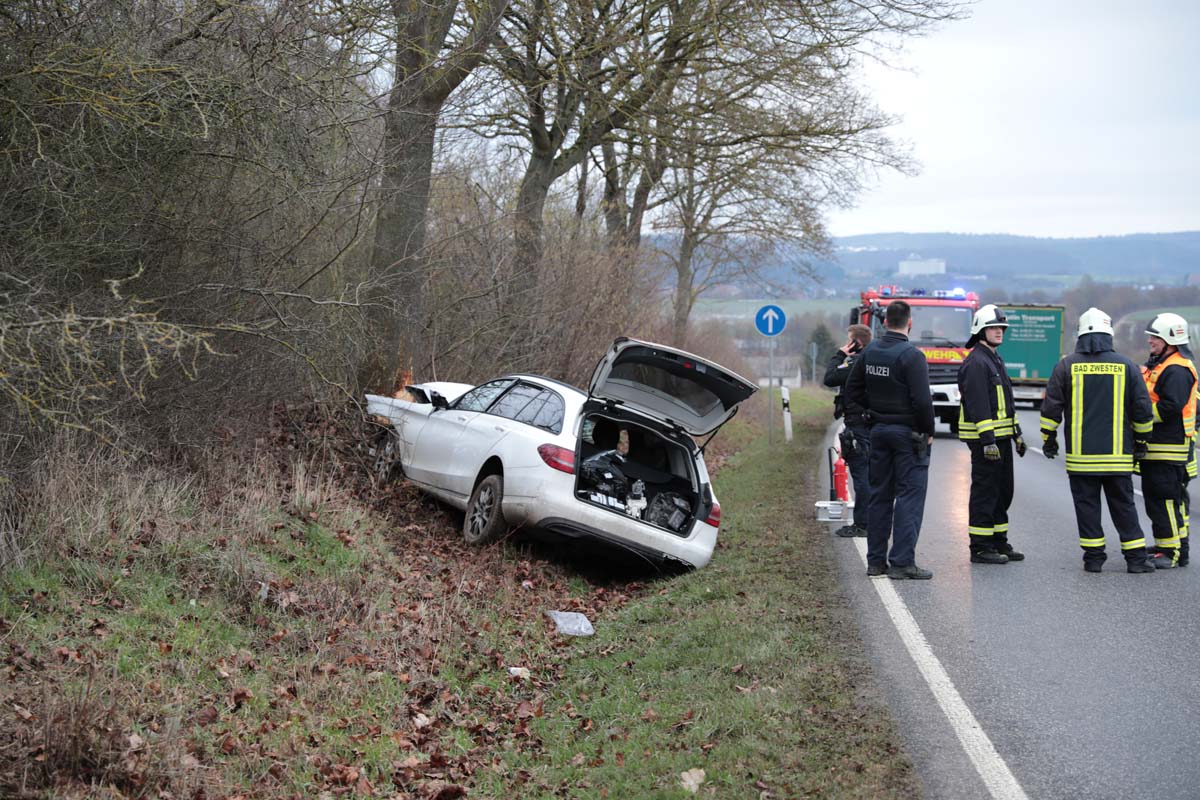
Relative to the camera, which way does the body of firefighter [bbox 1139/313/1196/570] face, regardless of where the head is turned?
to the viewer's left

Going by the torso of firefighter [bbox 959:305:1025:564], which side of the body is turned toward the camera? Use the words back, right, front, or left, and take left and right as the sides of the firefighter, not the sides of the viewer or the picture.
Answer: right

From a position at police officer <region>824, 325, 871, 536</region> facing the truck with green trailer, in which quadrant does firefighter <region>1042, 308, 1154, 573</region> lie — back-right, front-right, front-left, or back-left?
back-right

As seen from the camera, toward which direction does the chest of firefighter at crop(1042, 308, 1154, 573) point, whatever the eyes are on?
away from the camera

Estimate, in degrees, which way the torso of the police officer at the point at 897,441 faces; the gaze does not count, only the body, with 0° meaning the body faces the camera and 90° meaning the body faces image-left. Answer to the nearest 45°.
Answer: approximately 225°

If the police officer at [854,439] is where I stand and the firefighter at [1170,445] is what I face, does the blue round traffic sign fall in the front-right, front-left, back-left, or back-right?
back-left

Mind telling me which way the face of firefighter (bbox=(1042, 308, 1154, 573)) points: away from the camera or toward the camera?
away from the camera

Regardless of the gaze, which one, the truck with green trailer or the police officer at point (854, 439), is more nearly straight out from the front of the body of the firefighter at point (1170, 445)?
the police officer

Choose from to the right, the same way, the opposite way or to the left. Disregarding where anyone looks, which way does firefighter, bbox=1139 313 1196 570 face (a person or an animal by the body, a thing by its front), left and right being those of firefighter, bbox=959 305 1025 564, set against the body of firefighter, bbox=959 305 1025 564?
the opposite way

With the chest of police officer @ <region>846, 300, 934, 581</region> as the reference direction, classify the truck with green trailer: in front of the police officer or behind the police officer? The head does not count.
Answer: in front

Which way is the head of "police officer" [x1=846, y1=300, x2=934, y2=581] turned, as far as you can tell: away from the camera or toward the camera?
away from the camera

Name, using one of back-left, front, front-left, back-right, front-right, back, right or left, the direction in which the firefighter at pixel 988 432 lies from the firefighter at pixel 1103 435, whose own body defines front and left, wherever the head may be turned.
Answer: left
